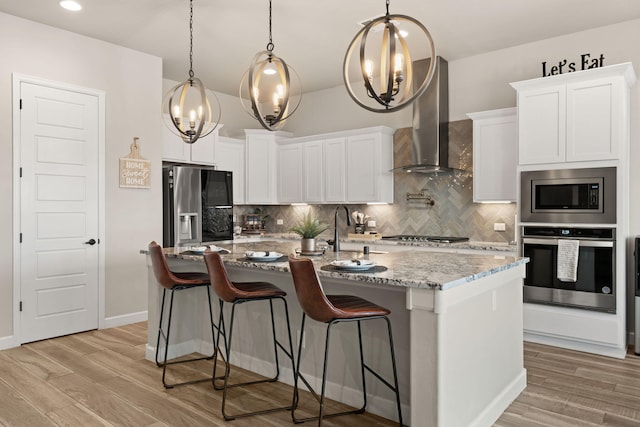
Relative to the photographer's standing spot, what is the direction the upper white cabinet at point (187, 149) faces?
facing the viewer and to the right of the viewer

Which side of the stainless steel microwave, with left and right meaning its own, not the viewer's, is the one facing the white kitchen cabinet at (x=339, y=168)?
right

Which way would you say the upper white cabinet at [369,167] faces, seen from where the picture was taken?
facing the viewer and to the left of the viewer

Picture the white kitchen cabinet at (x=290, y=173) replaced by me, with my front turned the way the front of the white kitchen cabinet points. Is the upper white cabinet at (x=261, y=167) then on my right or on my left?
on my right

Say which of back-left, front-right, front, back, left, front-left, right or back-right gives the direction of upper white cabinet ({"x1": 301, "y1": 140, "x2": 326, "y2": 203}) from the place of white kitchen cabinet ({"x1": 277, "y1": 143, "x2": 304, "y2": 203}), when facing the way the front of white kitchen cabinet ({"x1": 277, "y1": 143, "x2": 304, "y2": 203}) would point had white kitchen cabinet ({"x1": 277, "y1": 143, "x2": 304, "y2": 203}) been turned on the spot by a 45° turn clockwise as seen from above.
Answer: left

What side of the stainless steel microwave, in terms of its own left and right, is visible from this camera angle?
front

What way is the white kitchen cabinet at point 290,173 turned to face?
toward the camera

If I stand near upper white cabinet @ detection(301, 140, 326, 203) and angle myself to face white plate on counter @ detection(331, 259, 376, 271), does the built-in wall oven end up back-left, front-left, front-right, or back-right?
front-left

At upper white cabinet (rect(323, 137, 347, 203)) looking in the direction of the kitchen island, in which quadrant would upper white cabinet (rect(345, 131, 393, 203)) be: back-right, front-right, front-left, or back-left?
front-left

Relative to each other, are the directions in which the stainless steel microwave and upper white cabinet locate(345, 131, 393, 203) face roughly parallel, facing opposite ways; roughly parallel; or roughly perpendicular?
roughly parallel
